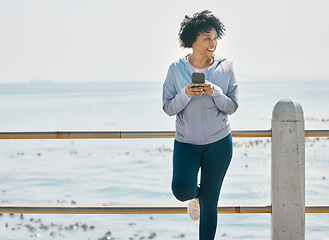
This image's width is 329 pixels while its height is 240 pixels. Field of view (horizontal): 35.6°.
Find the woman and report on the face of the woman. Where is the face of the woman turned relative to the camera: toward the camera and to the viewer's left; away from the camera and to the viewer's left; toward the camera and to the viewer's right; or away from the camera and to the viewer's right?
toward the camera and to the viewer's right

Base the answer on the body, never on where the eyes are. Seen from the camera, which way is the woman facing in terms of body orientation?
toward the camera
